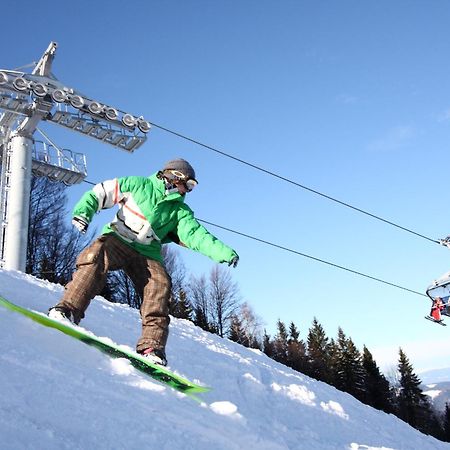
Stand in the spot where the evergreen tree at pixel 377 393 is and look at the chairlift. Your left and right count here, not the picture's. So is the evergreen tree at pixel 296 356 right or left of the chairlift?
right

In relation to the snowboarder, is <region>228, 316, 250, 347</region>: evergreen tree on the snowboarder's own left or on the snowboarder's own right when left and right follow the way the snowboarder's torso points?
on the snowboarder's own left

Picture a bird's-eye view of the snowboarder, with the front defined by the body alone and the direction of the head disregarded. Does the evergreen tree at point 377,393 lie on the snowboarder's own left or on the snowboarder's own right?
on the snowboarder's own left

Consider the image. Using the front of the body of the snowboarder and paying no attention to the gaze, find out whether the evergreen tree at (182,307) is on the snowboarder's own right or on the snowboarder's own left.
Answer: on the snowboarder's own left

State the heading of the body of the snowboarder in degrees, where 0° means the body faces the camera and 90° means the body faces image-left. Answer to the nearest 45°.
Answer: approximately 315°

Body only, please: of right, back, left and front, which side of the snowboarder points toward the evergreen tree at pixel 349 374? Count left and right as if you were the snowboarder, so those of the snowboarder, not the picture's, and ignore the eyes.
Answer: left

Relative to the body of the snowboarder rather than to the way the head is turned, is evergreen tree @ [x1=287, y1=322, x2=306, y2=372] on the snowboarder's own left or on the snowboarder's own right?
on the snowboarder's own left

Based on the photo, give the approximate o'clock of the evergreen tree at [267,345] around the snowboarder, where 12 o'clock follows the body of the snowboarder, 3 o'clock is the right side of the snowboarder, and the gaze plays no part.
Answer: The evergreen tree is roughly at 8 o'clock from the snowboarder.

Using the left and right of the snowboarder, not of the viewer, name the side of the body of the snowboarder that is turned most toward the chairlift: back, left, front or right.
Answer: left
